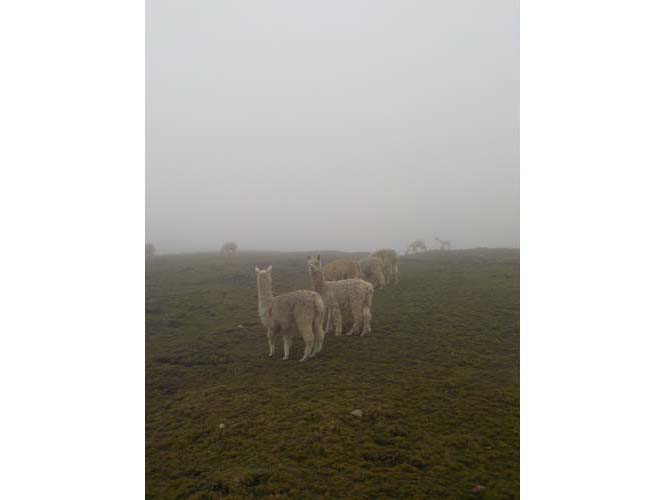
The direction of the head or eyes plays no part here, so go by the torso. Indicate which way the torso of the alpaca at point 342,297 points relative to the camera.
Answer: to the viewer's left

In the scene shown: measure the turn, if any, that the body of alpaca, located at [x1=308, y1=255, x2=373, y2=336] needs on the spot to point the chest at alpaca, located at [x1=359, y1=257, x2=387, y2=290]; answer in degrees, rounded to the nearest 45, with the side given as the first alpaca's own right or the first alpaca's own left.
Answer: approximately 90° to the first alpaca's own right

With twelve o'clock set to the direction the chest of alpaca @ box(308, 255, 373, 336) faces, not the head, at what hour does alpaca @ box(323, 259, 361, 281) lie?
alpaca @ box(323, 259, 361, 281) is roughly at 3 o'clock from alpaca @ box(308, 255, 373, 336).

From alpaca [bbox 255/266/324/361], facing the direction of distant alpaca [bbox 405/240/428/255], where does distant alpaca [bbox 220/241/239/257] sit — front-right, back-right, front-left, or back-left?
front-left

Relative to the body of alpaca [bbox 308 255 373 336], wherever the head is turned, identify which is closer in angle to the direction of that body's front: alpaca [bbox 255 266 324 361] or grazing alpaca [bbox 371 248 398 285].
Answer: the alpaca

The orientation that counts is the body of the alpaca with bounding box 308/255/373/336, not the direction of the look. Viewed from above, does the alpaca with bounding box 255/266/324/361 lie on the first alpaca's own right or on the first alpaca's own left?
on the first alpaca's own left

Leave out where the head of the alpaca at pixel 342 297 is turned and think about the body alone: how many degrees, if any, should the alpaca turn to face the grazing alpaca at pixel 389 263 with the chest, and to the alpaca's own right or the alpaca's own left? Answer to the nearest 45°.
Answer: approximately 90° to the alpaca's own right

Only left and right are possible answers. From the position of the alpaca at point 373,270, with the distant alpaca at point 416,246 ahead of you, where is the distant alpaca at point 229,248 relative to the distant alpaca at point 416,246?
left
